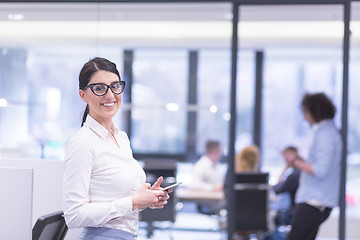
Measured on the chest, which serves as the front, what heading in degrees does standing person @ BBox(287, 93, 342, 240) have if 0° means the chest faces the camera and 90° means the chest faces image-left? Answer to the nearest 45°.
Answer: approximately 90°

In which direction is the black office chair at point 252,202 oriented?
away from the camera

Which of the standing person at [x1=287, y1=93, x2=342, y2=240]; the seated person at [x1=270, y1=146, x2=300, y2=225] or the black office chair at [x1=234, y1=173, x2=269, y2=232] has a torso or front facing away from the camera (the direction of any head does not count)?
the black office chair

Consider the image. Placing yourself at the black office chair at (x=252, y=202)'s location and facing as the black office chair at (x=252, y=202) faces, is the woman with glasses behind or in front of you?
behind

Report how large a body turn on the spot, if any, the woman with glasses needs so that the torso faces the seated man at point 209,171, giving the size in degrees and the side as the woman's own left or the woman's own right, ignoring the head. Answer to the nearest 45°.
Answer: approximately 135° to the woman's own left

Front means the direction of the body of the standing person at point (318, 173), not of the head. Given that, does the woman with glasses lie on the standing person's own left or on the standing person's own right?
on the standing person's own left

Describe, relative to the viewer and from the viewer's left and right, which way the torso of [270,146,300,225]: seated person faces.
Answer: facing to the left of the viewer

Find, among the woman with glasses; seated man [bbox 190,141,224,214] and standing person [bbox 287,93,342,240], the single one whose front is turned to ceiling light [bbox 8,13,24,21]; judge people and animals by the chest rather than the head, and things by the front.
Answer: the standing person

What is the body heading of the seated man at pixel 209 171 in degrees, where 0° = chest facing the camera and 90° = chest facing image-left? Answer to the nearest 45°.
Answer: approximately 315°

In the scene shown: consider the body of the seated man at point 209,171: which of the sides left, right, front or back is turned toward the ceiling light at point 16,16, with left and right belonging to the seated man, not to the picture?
right
